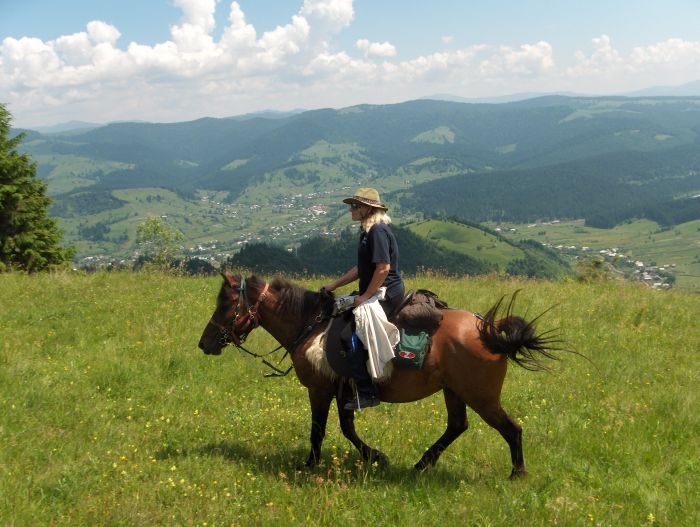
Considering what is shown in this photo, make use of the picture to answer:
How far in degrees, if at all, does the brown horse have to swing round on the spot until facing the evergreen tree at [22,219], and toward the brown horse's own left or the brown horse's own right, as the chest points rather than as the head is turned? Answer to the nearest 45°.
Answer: approximately 45° to the brown horse's own right

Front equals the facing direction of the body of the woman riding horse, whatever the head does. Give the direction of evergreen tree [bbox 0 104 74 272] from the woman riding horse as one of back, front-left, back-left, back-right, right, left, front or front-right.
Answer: front-right

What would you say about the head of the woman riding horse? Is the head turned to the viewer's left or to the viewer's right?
to the viewer's left

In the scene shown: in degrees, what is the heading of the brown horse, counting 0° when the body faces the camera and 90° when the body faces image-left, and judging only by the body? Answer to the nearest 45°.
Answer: approximately 90°

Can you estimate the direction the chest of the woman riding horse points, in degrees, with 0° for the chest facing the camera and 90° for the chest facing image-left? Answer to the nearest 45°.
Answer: approximately 90°
